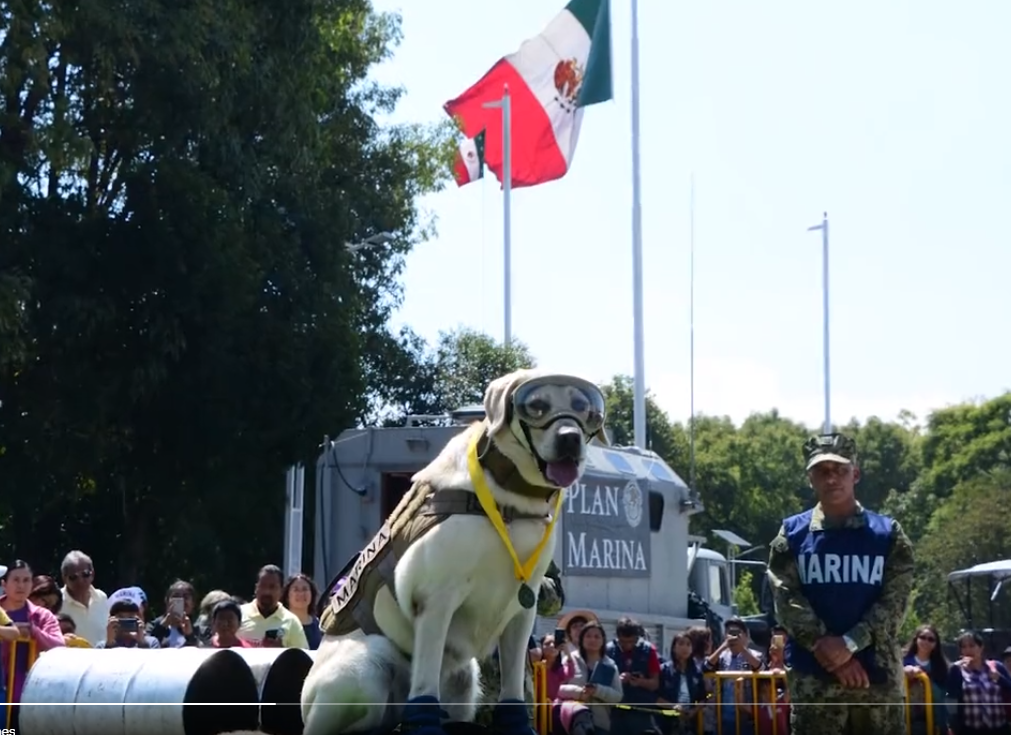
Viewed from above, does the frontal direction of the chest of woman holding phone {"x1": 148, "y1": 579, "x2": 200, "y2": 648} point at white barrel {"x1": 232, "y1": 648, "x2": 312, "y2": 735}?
yes

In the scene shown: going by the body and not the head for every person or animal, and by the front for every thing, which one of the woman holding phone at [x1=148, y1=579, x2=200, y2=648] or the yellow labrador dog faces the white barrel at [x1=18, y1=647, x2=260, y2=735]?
the woman holding phone

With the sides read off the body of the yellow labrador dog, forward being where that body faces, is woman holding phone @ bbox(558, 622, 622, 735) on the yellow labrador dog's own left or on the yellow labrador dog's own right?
on the yellow labrador dog's own left

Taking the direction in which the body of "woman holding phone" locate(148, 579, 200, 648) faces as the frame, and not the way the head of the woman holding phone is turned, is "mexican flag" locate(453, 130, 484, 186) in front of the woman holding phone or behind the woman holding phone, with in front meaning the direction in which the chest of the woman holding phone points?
behind

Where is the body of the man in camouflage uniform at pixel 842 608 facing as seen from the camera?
toward the camera

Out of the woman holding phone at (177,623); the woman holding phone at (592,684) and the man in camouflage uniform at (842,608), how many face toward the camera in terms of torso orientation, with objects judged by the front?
3

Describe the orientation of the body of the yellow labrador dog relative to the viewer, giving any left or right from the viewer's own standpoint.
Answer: facing the viewer and to the right of the viewer

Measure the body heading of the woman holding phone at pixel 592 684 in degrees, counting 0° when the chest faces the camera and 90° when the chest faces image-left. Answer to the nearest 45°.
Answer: approximately 0°

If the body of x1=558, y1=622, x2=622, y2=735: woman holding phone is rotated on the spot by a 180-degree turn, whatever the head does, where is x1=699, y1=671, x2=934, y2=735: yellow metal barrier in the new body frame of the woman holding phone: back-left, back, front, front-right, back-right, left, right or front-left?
right

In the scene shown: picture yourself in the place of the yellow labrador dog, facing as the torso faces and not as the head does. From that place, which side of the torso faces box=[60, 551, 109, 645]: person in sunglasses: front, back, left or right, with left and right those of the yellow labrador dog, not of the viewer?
back

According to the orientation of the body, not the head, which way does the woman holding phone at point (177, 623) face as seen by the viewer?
toward the camera

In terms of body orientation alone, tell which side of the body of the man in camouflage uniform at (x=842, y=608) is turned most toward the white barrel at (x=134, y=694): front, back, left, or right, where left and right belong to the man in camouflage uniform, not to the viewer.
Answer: right
